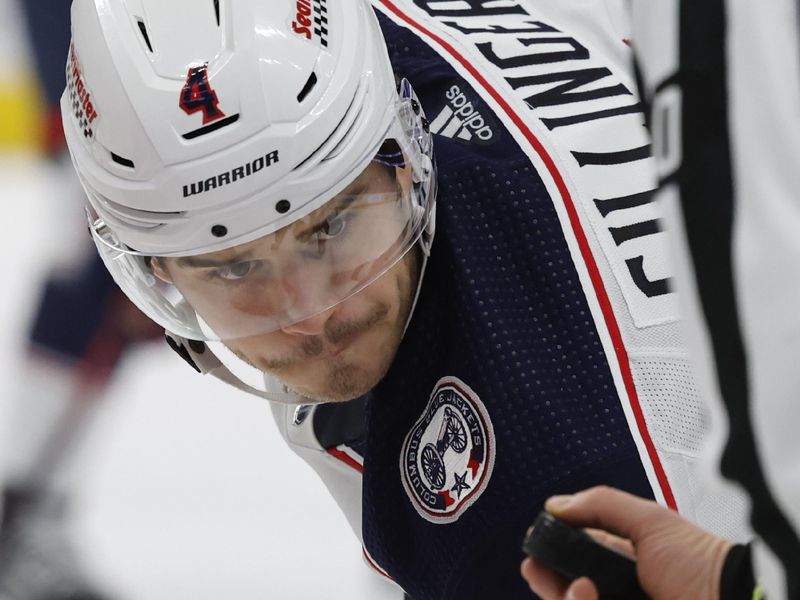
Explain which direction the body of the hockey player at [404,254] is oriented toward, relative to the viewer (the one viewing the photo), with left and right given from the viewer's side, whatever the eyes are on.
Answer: facing the viewer and to the left of the viewer

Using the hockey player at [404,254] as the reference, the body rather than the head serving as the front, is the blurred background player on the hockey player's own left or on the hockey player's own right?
on the hockey player's own right

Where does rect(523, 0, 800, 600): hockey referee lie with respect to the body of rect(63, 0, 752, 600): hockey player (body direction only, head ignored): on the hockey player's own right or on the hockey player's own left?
on the hockey player's own left
